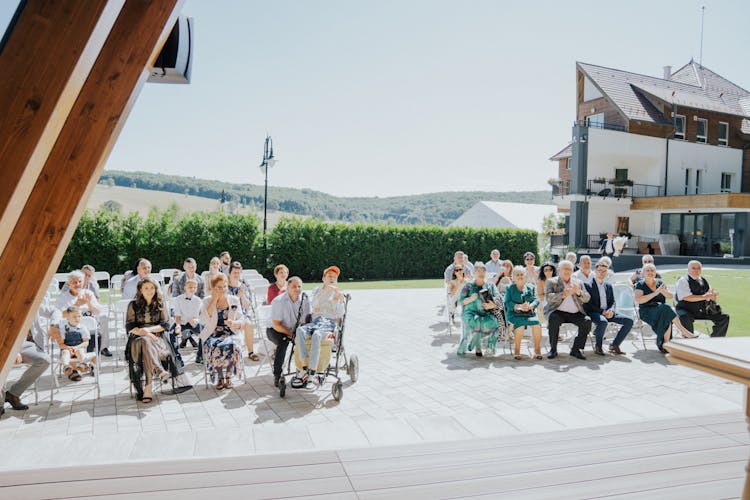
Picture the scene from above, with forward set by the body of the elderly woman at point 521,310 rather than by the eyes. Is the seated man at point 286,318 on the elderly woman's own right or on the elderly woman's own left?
on the elderly woman's own right

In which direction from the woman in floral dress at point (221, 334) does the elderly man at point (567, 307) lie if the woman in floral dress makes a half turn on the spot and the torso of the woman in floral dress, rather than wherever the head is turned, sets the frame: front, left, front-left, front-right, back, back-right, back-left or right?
right

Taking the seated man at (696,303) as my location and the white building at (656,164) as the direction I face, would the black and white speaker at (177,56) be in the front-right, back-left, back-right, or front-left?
back-left

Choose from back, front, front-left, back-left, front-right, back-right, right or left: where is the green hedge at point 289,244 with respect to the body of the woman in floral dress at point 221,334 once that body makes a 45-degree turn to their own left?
back-left

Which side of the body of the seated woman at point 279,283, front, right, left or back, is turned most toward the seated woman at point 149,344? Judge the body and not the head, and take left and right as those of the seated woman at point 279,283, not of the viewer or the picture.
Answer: right

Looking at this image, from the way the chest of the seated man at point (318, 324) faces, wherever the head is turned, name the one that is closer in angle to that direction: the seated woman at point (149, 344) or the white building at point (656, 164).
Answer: the seated woman

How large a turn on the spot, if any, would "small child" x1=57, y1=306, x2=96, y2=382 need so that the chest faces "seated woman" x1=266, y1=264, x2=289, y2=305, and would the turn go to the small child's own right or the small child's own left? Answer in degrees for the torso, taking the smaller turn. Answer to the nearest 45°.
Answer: approximately 90° to the small child's own left

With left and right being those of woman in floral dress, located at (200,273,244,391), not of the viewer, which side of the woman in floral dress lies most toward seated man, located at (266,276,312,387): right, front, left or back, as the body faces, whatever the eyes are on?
left
